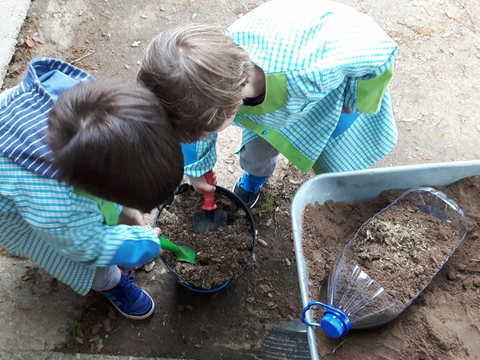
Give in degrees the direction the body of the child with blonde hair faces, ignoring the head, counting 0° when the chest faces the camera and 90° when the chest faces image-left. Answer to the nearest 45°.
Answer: approximately 45°

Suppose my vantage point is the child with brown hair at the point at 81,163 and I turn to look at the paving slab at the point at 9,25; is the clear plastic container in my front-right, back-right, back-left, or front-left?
back-right

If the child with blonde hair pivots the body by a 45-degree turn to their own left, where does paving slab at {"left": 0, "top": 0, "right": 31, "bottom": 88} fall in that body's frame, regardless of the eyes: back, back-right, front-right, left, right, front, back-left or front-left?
back-right
